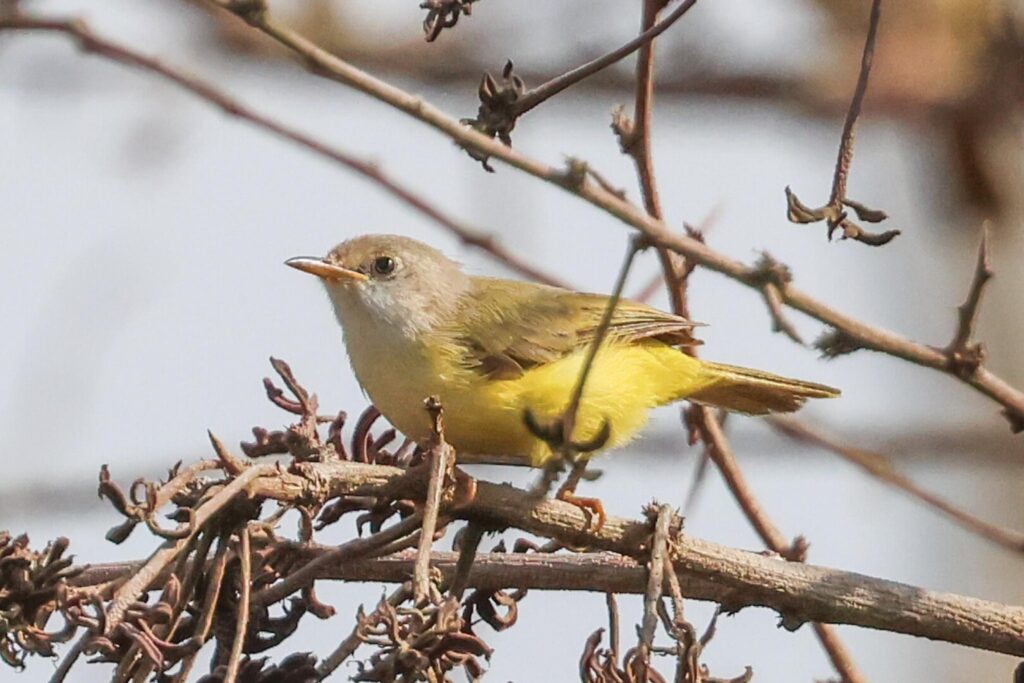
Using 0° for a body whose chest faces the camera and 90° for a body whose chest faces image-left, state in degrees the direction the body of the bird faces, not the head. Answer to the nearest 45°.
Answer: approximately 90°

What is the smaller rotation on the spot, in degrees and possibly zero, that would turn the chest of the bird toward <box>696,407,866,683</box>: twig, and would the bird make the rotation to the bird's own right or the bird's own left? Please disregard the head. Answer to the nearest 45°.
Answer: approximately 135° to the bird's own left
